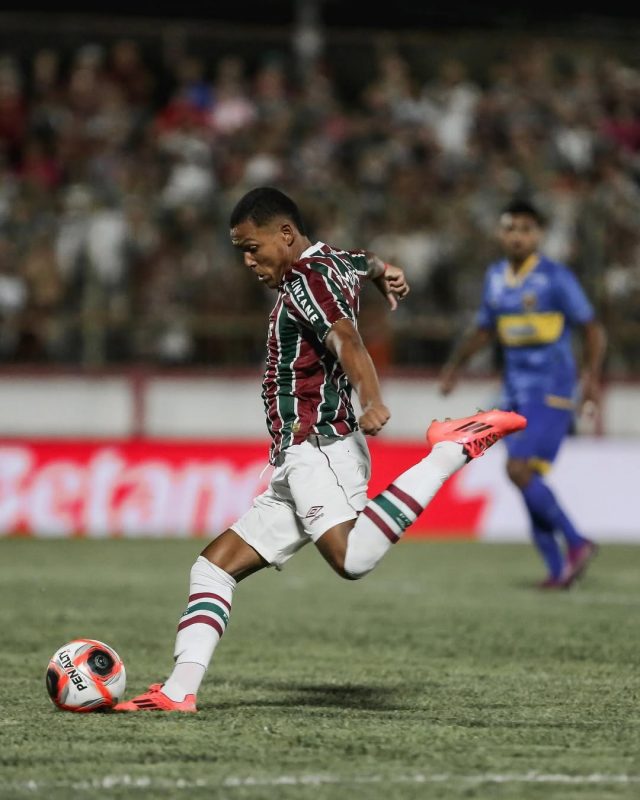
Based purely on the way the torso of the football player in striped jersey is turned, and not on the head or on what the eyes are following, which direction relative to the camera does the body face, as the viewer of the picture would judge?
to the viewer's left

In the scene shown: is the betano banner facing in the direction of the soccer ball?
yes

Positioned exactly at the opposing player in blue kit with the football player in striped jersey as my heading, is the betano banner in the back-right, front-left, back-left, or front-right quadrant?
back-right

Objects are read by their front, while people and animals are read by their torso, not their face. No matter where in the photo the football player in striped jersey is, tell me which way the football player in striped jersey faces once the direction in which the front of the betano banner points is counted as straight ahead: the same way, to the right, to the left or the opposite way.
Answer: to the right

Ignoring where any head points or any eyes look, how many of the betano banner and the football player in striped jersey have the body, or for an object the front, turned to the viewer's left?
1

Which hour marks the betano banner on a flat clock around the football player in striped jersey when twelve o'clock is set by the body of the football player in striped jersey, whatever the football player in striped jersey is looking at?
The betano banner is roughly at 3 o'clock from the football player in striped jersey.

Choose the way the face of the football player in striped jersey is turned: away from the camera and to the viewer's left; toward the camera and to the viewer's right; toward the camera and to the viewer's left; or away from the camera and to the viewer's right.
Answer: toward the camera and to the viewer's left

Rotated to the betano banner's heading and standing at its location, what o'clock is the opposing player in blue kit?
The opposing player in blue kit is roughly at 11 o'clock from the betano banner.

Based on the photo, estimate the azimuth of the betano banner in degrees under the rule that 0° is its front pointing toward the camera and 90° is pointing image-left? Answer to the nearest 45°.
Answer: approximately 0°

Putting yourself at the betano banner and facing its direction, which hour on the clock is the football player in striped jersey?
The football player in striped jersey is roughly at 12 o'clock from the betano banner.
